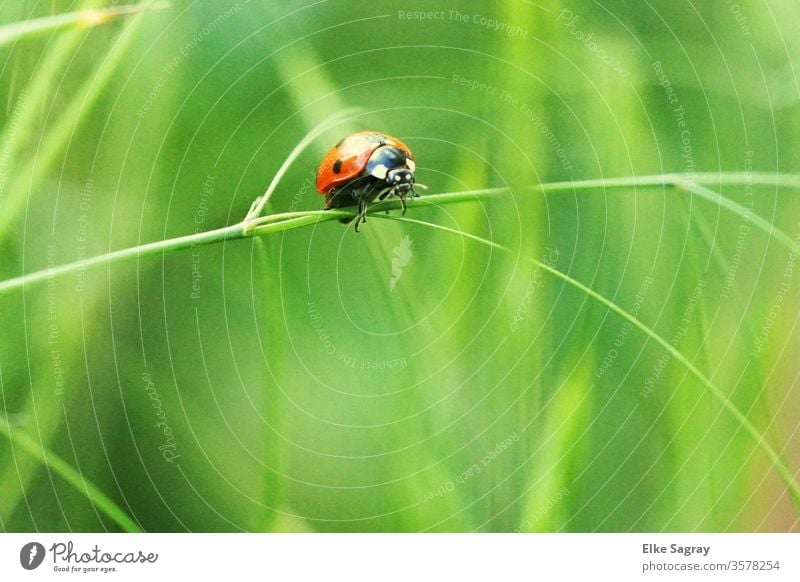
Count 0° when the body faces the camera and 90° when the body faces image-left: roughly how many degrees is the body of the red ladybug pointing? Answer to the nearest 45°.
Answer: approximately 315°
